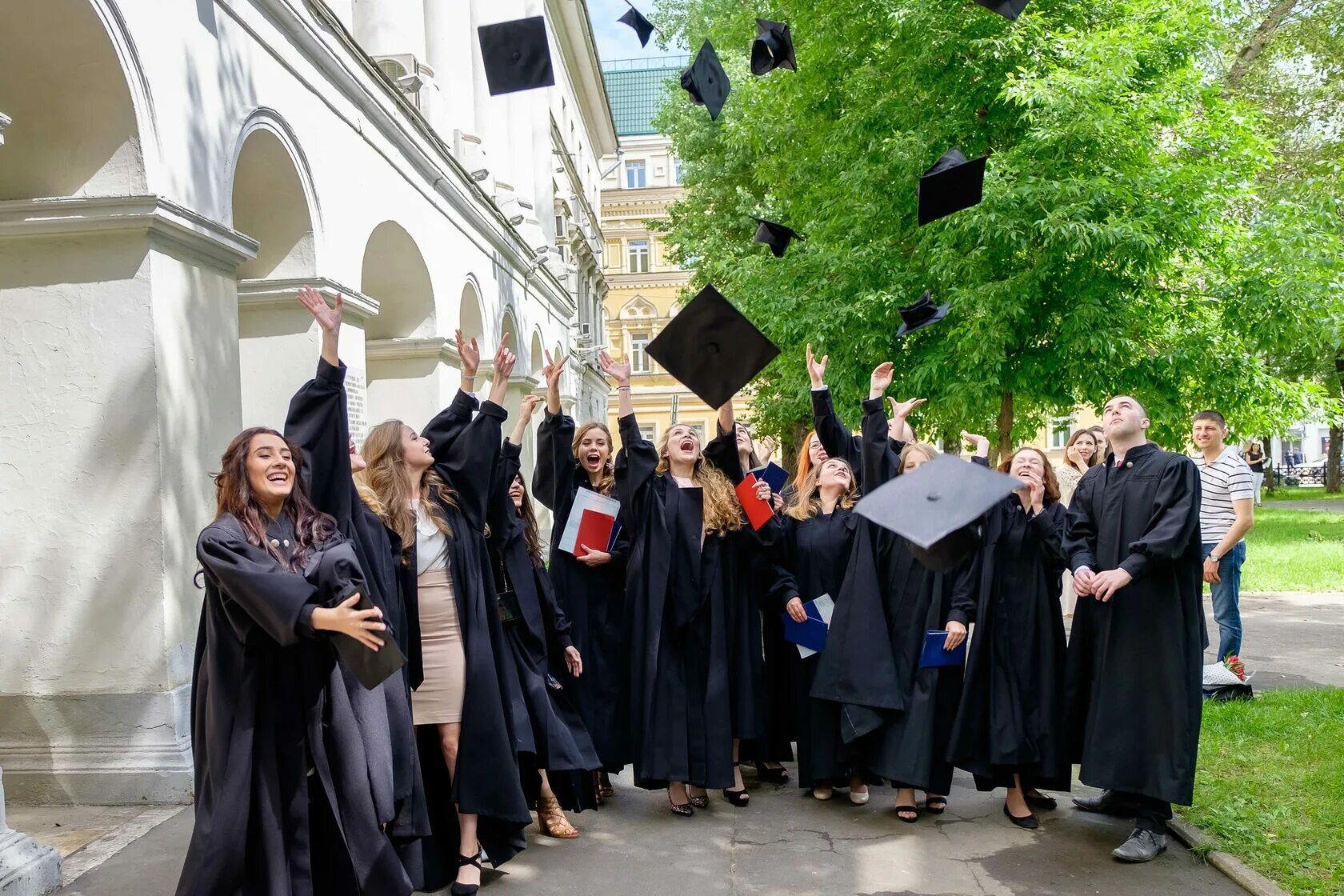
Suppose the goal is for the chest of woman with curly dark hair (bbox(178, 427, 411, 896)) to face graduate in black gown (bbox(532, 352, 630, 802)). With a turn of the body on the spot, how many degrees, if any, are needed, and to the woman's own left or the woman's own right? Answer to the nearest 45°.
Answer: approximately 90° to the woman's own left

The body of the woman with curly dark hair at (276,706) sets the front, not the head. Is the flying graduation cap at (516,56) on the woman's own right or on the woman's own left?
on the woman's own left

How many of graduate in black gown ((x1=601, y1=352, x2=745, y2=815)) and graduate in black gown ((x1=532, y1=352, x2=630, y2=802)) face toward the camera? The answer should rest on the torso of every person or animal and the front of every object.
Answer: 2

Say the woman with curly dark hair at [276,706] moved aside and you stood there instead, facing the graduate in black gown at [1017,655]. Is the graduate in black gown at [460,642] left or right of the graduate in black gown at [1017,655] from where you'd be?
left

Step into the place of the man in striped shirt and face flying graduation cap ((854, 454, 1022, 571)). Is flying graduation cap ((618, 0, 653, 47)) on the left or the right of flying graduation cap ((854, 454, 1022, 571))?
right

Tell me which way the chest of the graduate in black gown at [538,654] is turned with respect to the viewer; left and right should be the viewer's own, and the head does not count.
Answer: facing the viewer and to the right of the viewer

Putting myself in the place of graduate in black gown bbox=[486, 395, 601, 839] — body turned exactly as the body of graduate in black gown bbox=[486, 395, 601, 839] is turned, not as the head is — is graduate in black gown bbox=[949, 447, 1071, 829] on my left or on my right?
on my left

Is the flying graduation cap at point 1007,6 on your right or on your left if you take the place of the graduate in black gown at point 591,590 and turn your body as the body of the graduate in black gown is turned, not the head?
on your left

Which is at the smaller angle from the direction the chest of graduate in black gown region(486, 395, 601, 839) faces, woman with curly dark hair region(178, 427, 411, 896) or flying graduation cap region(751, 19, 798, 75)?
the woman with curly dark hair

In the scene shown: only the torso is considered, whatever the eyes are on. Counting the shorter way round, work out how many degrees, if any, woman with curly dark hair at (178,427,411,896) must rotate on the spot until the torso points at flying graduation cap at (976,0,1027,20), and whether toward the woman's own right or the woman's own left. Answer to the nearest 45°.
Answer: approximately 90° to the woman's own left

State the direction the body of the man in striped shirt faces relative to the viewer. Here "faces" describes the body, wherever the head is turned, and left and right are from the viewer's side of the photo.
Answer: facing the viewer and to the left of the viewer

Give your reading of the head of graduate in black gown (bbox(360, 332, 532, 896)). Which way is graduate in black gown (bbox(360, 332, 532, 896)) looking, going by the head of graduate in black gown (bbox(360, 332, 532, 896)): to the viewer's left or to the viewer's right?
to the viewer's right

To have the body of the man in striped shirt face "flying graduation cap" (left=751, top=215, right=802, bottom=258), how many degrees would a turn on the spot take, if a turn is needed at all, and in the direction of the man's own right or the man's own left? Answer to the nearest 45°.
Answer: approximately 45° to the man's own right

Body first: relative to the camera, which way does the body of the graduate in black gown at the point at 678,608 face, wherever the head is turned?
toward the camera
